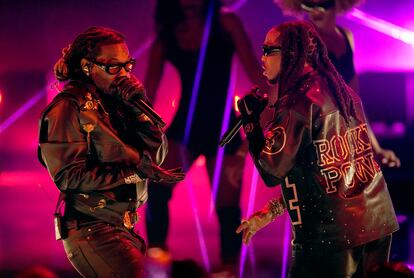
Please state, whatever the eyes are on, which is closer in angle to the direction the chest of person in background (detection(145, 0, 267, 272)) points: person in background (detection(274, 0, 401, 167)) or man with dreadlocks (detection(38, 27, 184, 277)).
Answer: the man with dreadlocks

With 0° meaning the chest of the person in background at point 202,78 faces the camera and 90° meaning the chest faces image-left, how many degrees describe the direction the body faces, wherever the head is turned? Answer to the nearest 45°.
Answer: approximately 0°

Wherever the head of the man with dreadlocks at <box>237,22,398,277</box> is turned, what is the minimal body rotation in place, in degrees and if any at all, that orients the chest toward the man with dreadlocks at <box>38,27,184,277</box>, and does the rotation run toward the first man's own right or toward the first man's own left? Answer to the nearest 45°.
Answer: approximately 45° to the first man's own left

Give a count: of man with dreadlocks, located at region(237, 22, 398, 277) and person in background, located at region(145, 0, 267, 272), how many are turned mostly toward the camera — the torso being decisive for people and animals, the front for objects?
1

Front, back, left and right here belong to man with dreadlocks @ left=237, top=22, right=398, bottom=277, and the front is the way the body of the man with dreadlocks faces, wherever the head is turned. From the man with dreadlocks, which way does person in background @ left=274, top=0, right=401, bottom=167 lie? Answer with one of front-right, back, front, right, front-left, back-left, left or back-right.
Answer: front-right

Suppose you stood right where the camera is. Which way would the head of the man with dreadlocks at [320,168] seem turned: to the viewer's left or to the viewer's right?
to the viewer's left

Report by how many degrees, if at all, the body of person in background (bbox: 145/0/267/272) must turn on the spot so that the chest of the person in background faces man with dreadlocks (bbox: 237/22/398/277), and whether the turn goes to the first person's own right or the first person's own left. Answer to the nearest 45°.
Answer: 0° — they already face them

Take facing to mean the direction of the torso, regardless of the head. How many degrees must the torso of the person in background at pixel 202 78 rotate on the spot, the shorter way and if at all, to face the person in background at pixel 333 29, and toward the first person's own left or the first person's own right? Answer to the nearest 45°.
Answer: approximately 90° to the first person's own left
